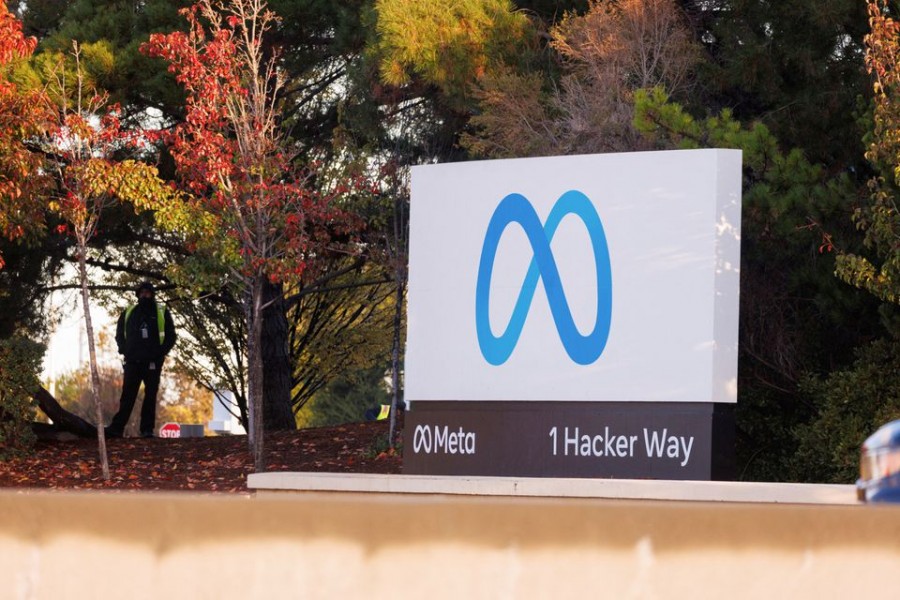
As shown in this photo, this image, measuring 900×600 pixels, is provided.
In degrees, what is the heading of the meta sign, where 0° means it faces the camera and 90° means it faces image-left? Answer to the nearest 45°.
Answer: approximately 45°

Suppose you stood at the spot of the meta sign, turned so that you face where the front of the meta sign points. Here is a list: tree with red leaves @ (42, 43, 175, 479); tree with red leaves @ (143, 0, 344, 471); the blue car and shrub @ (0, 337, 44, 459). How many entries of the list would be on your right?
3

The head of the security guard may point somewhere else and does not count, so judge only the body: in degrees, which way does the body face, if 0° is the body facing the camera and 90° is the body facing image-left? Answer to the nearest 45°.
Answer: approximately 0°

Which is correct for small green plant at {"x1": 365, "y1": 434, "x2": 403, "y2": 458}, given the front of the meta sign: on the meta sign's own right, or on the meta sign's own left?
on the meta sign's own right

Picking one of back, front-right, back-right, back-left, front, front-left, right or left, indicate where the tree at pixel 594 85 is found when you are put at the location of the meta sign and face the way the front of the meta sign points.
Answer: back-right

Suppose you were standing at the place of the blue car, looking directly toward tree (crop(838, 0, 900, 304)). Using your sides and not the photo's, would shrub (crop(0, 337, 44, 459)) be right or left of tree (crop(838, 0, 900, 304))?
left

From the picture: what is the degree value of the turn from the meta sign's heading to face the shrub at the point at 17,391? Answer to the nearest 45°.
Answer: approximately 90° to its right

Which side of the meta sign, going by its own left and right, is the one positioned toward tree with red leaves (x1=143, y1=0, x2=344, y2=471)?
right

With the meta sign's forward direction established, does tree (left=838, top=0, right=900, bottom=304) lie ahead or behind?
behind
